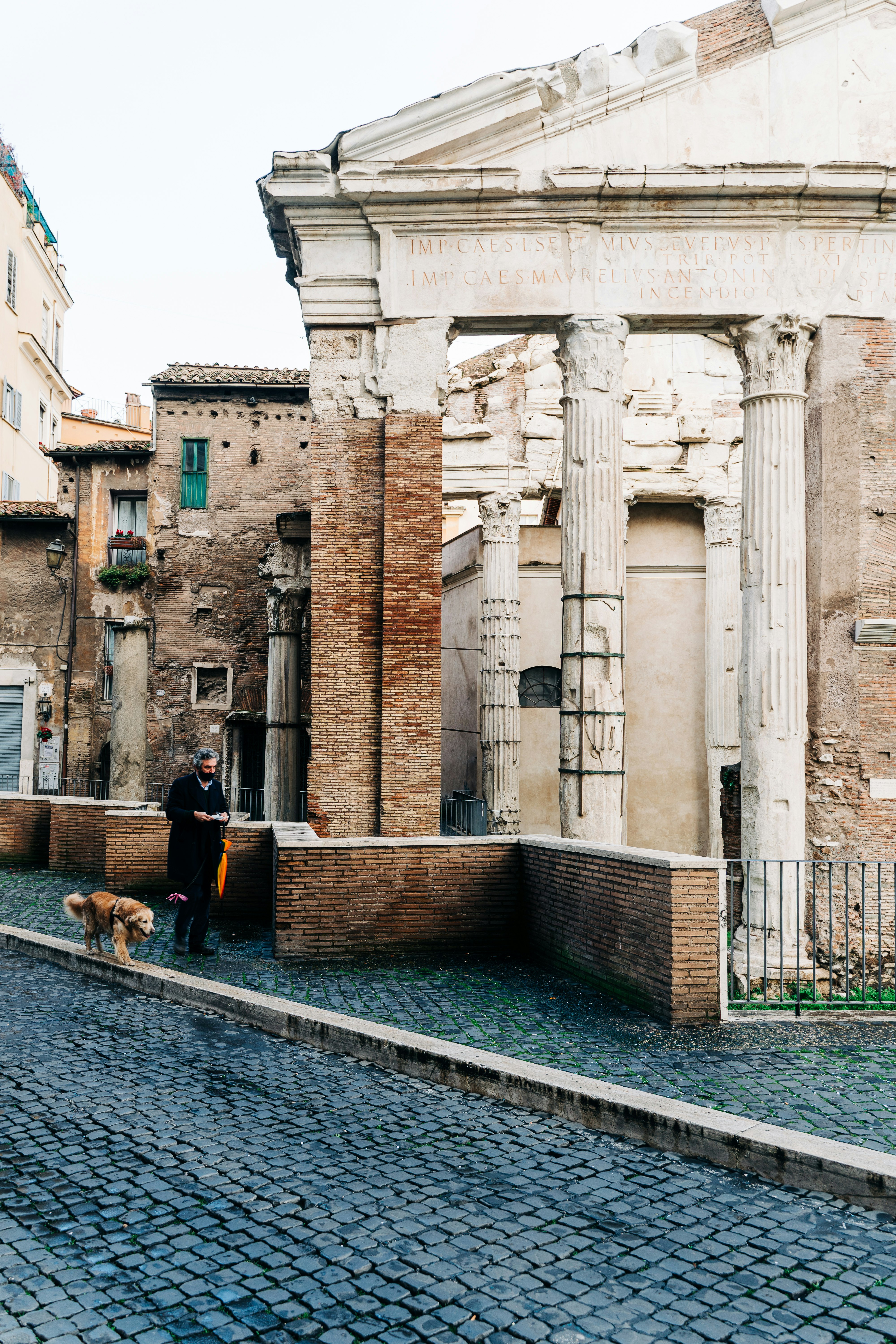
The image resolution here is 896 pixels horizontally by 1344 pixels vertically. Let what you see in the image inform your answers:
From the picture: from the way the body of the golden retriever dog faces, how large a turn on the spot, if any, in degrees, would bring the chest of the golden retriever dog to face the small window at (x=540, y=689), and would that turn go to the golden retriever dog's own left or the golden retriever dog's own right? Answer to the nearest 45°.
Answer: approximately 90° to the golden retriever dog's own left

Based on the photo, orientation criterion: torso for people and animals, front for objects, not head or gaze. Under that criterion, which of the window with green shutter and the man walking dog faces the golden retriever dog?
the window with green shutter

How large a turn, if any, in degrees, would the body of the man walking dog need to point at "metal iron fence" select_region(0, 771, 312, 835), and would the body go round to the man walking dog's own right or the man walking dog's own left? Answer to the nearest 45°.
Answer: approximately 135° to the man walking dog's own left

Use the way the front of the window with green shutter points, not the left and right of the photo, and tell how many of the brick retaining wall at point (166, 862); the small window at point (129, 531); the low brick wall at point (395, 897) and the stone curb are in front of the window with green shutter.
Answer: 3

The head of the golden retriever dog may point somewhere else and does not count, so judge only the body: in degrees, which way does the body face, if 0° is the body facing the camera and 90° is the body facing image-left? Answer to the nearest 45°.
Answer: approximately 315°

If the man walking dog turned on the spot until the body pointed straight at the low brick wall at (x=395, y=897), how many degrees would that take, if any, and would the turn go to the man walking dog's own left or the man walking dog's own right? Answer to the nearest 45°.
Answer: approximately 45° to the man walking dog's own left

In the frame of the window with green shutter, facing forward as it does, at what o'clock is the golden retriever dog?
The golden retriever dog is roughly at 12 o'clock from the window with green shutter.

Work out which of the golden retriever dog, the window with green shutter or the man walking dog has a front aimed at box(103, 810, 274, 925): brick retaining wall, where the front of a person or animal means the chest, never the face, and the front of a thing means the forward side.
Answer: the window with green shutter
